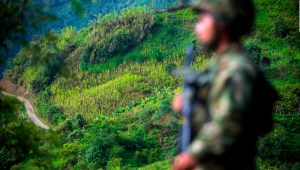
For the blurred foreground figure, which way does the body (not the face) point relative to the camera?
to the viewer's left

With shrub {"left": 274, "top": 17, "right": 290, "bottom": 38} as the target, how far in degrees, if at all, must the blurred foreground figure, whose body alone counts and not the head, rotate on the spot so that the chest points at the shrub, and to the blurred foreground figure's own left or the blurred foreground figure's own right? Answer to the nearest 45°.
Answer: approximately 90° to the blurred foreground figure's own right
